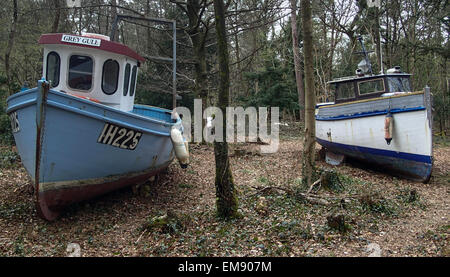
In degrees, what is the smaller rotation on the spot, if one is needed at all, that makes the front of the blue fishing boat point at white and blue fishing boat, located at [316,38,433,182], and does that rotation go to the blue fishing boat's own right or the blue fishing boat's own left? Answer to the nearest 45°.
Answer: approximately 135° to the blue fishing boat's own left

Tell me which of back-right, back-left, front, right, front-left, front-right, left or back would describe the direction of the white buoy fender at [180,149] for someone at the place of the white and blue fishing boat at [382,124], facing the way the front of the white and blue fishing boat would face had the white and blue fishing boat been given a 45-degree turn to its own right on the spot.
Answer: front-right

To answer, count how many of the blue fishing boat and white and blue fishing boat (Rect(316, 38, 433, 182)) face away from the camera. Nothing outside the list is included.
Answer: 0

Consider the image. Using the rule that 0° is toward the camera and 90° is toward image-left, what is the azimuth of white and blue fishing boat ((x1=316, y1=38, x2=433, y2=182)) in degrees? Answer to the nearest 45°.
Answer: approximately 315°

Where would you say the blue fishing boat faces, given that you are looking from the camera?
facing the viewer and to the left of the viewer

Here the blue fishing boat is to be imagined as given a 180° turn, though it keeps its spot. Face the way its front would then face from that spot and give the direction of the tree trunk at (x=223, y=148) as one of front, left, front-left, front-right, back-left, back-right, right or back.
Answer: right

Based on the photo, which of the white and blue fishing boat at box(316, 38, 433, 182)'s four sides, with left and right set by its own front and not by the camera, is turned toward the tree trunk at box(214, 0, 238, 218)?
right

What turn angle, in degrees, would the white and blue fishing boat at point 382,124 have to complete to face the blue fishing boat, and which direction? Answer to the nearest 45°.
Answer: approximately 90° to its right
